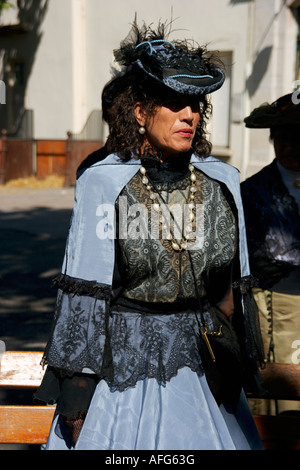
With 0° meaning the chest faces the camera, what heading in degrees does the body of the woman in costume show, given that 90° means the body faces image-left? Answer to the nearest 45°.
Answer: approximately 315°

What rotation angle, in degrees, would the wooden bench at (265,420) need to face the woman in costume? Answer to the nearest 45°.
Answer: approximately 45° to its right

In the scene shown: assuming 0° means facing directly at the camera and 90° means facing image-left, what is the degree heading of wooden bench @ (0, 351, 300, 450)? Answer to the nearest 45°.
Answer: approximately 0°

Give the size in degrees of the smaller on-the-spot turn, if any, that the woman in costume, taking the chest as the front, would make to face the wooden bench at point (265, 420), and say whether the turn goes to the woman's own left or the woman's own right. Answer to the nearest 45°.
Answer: approximately 90° to the woman's own left
